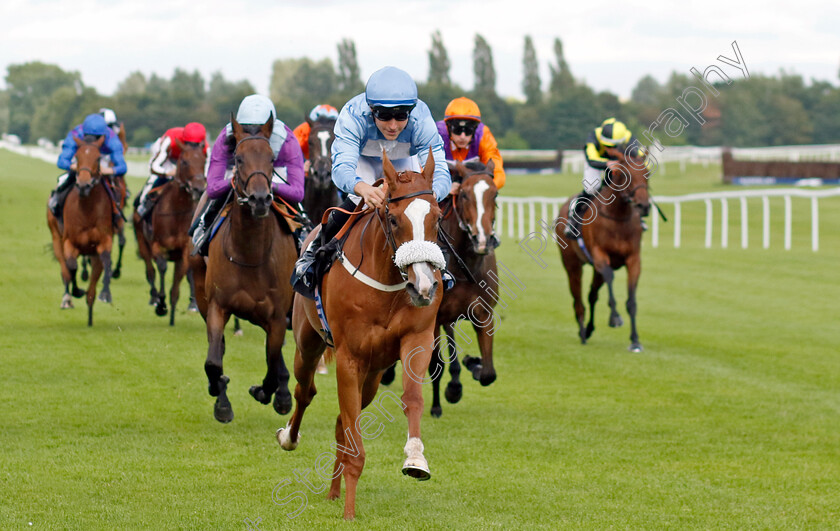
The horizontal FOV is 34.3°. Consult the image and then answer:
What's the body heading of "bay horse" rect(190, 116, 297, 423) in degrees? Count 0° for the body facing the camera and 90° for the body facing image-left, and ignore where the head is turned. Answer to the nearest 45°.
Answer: approximately 0°

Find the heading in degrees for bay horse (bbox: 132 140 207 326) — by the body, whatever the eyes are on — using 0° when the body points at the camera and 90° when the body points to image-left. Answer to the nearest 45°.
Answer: approximately 315°

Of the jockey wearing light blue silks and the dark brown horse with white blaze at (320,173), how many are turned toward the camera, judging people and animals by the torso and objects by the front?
2

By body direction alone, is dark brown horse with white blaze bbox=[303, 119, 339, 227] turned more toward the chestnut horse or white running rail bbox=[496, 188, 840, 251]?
the chestnut horse

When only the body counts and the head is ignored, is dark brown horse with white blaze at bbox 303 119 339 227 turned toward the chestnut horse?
yes

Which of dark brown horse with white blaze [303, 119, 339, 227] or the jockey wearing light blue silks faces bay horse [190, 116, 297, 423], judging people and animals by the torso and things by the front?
dark brown horse with white blaze [303, 119, 339, 227]

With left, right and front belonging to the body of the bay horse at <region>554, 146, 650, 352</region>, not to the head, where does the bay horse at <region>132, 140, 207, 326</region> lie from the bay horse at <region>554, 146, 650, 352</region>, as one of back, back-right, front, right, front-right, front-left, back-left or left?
back-right

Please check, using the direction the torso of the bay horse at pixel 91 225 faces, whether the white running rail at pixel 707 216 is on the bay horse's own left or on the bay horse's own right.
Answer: on the bay horse's own left

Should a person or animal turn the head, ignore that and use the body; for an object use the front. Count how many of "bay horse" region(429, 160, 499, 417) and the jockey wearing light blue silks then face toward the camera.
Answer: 2
